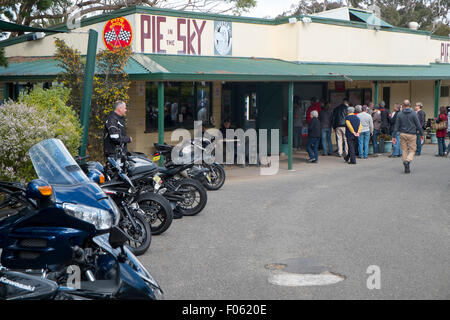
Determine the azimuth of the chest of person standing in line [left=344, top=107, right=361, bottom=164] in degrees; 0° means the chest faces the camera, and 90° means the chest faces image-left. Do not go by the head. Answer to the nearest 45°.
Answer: approximately 135°

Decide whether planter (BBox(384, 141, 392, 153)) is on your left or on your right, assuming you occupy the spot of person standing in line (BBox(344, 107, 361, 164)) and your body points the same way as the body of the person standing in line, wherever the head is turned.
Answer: on your right

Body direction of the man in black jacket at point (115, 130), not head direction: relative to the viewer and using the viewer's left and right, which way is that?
facing to the right of the viewer

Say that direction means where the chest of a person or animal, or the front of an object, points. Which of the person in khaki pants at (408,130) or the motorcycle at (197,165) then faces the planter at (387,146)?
the person in khaki pants

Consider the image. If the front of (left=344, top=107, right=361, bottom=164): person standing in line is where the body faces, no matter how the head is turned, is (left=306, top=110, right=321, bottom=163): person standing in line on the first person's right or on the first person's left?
on the first person's left

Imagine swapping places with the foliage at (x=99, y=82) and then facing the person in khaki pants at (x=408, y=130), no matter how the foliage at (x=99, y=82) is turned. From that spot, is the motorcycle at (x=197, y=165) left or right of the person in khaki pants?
right
